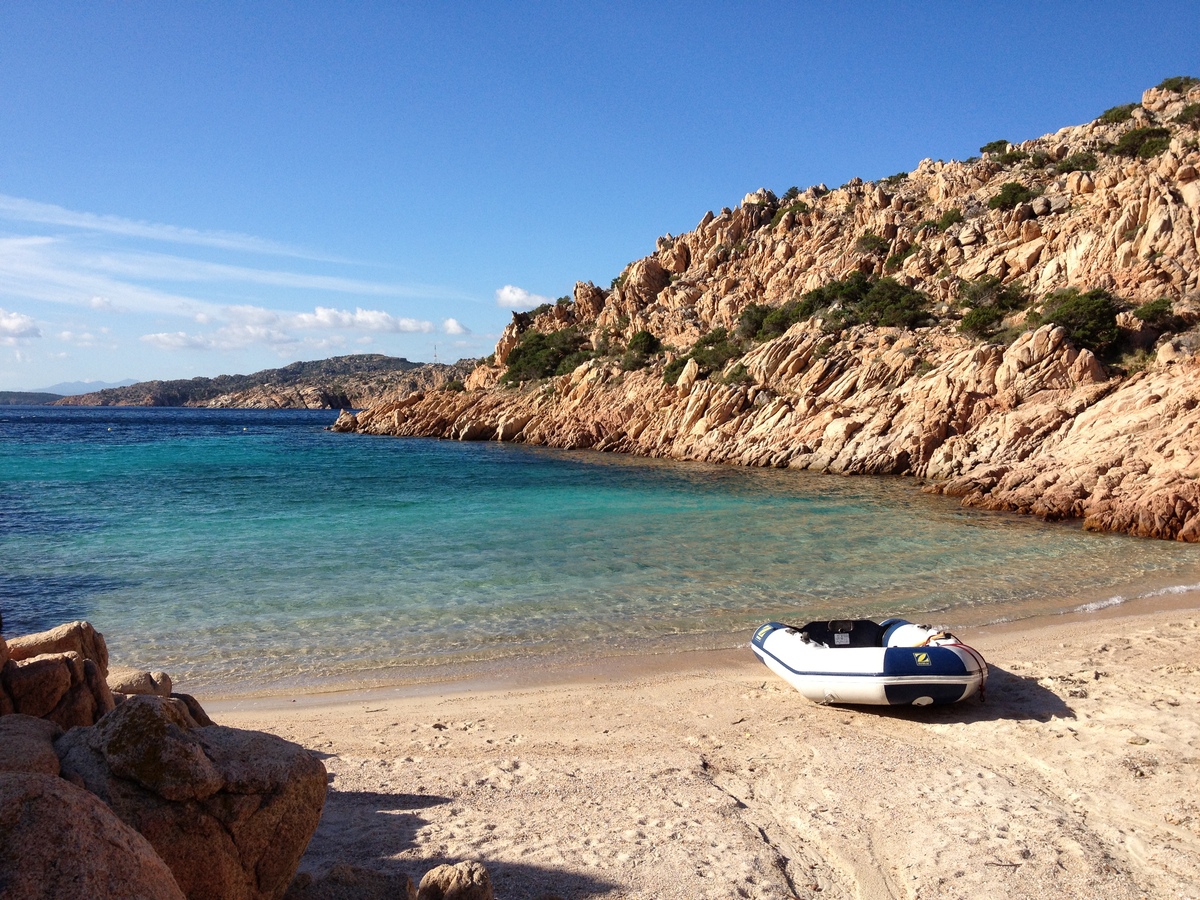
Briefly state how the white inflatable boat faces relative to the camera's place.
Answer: facing the viewer and to the right of the viewer

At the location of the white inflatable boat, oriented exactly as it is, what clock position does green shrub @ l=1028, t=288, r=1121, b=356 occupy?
The green shrub is roughly at 8 o'clock from the white inflatable boat.

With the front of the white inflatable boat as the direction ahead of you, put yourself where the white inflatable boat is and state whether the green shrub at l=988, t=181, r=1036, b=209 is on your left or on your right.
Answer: on your left

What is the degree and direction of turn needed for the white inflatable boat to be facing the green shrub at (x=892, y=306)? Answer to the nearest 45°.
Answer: approximately 135° to its left

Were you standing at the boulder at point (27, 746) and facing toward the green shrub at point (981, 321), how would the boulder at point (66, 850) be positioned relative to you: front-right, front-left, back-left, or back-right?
back-right

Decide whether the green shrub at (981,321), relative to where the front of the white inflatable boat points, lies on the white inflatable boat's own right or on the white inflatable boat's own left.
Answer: on the white inflatable boat's own left

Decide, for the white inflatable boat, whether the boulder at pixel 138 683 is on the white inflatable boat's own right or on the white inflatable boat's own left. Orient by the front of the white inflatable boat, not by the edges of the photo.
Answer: on the white inflatable boat's own right

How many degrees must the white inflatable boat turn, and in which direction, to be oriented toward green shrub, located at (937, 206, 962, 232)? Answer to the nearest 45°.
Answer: approximately 135° to its left

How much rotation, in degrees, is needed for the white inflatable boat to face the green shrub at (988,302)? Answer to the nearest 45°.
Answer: approximately 135° to its left

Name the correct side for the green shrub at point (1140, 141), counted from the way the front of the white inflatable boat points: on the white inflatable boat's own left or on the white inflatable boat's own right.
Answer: on the white inflatable boat's own left

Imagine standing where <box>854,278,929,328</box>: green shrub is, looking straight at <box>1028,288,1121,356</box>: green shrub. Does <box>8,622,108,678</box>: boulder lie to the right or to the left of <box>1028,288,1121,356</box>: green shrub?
right
